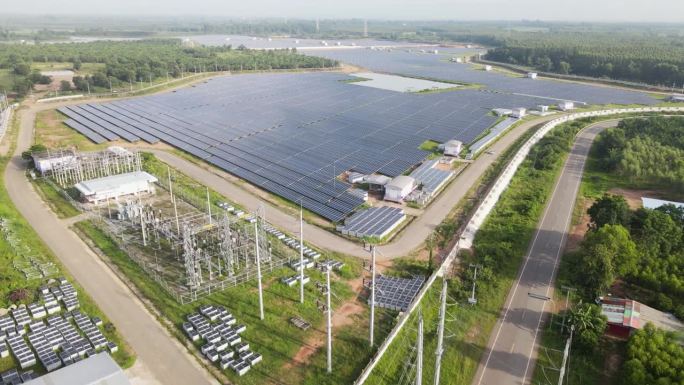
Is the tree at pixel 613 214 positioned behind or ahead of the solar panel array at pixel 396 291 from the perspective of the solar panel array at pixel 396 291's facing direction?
behind

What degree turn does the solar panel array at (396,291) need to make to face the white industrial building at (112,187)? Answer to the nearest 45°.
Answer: approximately 90° to its right

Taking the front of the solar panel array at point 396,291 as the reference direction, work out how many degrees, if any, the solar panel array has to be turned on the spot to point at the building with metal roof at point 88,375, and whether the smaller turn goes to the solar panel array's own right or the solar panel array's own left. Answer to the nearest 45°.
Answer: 0° — it already faces it

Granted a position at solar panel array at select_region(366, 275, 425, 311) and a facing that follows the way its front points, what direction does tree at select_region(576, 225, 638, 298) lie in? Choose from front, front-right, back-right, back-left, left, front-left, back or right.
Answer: back-left

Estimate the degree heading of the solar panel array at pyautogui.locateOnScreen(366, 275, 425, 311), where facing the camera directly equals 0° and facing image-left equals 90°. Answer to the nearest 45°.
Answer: approximately 45°

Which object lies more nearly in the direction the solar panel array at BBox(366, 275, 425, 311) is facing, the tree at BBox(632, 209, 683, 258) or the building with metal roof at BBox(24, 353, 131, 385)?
the building with metal roof

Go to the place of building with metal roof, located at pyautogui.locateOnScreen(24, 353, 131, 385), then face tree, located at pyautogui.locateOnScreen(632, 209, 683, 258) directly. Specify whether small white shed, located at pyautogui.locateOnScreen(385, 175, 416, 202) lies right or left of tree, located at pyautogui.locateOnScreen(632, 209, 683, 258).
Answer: left
